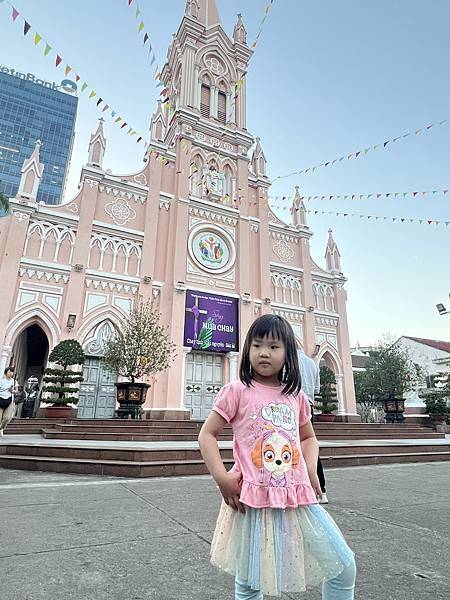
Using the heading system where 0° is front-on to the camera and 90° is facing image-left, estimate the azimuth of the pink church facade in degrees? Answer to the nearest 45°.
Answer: approximately 315°

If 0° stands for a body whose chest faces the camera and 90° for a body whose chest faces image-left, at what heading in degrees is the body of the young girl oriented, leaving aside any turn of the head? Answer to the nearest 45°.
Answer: approximately 0°

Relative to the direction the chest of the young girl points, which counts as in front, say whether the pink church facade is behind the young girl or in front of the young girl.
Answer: behind

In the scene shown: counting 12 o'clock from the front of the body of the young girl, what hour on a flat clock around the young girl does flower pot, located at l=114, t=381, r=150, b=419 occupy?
The flower pot is roughly at 5 o'clock from the young girl.

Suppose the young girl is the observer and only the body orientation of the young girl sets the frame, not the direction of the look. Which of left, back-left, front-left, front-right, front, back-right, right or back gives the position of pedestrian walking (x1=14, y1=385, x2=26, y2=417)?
back-right

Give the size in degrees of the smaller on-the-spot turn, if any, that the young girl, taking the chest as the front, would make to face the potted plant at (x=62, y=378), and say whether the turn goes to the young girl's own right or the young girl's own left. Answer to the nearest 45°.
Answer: approximately 135° to the young girl's own right
